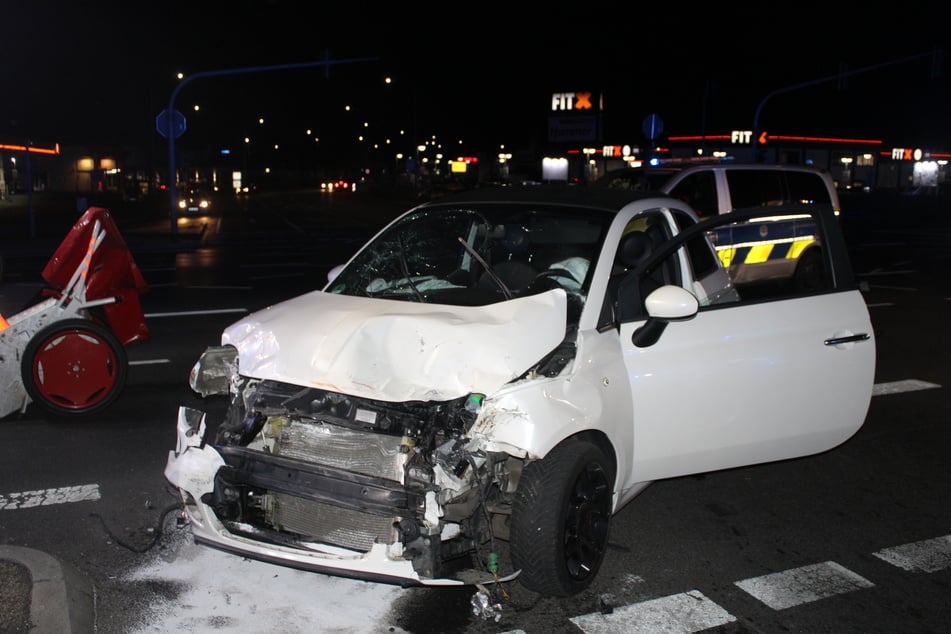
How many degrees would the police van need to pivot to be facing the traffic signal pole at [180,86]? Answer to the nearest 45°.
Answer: approximately 90° to its right

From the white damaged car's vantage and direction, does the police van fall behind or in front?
behind

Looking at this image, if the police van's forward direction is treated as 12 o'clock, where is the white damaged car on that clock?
The white damaged car is roughly at 11 o'clock from the police van.

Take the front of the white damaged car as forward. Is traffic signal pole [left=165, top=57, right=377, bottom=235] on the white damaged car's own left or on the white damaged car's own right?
on the white damaged car's own right

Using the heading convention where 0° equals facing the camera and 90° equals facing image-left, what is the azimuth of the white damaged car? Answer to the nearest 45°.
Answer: approximately 45°

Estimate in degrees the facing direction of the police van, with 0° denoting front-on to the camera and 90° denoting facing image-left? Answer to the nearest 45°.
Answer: approximately 45°
